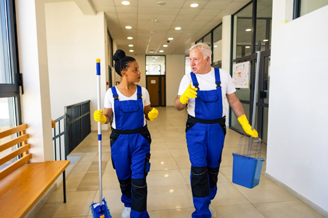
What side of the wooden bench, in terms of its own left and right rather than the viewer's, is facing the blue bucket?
front

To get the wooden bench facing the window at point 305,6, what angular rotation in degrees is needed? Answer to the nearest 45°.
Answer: approximately 45° to its left

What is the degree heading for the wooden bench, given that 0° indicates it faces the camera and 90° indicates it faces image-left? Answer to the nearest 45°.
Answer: approximately 315°
